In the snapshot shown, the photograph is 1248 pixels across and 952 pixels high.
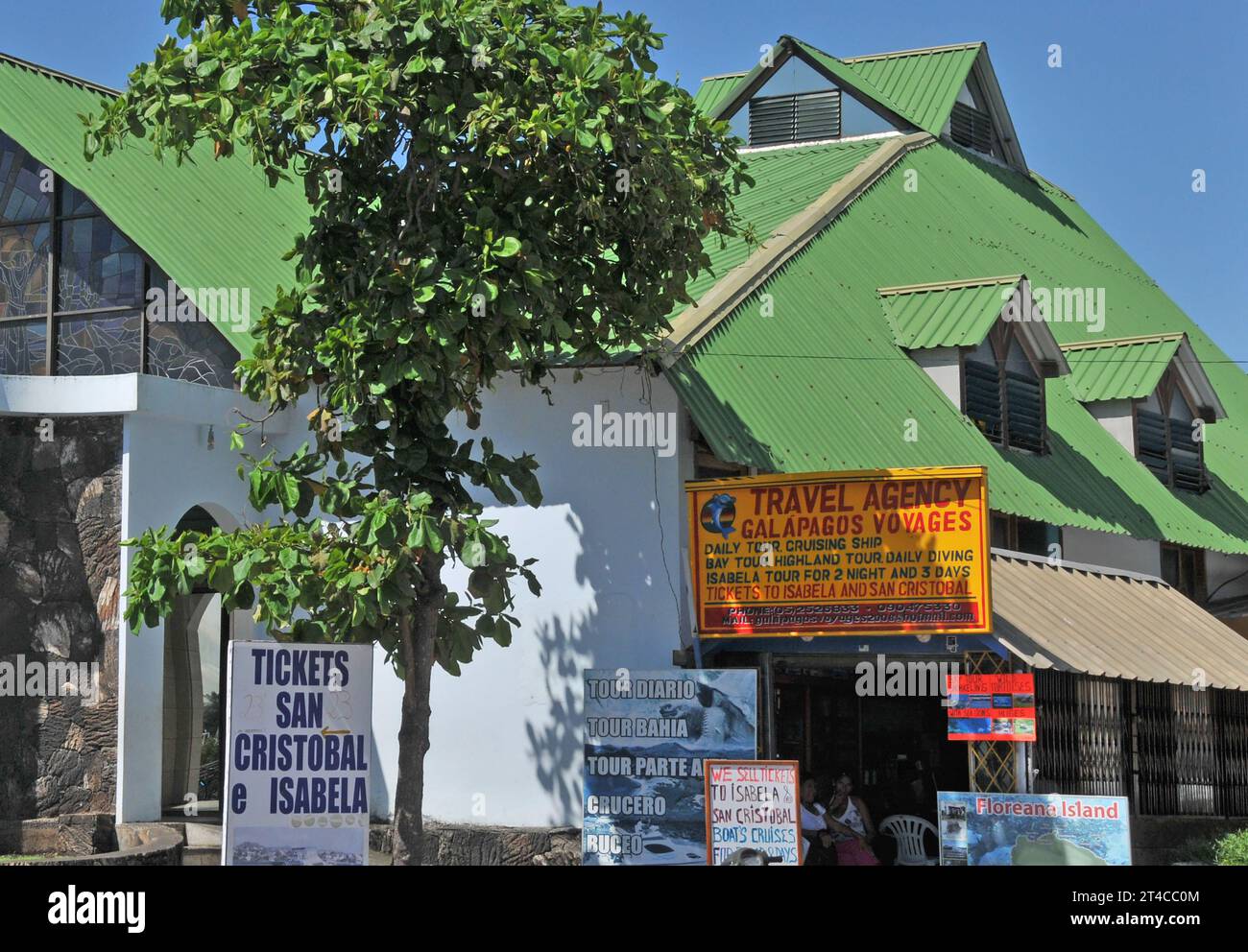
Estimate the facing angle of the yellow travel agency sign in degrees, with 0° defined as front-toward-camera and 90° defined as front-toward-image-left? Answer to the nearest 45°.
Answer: approximately 0°

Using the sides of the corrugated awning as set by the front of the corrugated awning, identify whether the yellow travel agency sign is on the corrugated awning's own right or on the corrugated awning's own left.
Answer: on the corrugated awning's own right

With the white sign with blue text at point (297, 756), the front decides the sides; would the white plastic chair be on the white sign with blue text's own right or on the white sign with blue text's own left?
on the white sign with blue text's own left

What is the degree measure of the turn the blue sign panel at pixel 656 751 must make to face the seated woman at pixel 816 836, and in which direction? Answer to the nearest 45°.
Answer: approximately 135° to its left

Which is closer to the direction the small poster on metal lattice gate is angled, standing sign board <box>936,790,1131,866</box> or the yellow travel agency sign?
the standing sign board

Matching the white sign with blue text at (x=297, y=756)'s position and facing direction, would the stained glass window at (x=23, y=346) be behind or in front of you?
behind

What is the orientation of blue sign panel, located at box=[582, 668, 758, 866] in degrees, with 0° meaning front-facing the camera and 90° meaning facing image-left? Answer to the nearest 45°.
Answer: approximately 0°

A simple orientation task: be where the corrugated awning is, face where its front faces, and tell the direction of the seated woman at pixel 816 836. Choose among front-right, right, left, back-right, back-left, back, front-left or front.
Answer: right

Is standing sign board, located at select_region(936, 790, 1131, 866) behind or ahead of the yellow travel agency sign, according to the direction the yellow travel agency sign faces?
ahead

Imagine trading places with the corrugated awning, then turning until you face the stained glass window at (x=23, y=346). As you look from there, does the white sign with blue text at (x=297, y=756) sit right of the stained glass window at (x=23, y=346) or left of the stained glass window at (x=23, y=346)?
left

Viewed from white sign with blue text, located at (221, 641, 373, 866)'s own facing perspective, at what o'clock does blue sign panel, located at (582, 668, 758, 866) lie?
The blue sign panel is roughly at 8 o'clock from the white sign with blue text.

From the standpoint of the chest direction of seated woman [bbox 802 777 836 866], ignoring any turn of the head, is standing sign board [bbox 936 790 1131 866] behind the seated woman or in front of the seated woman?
in front
